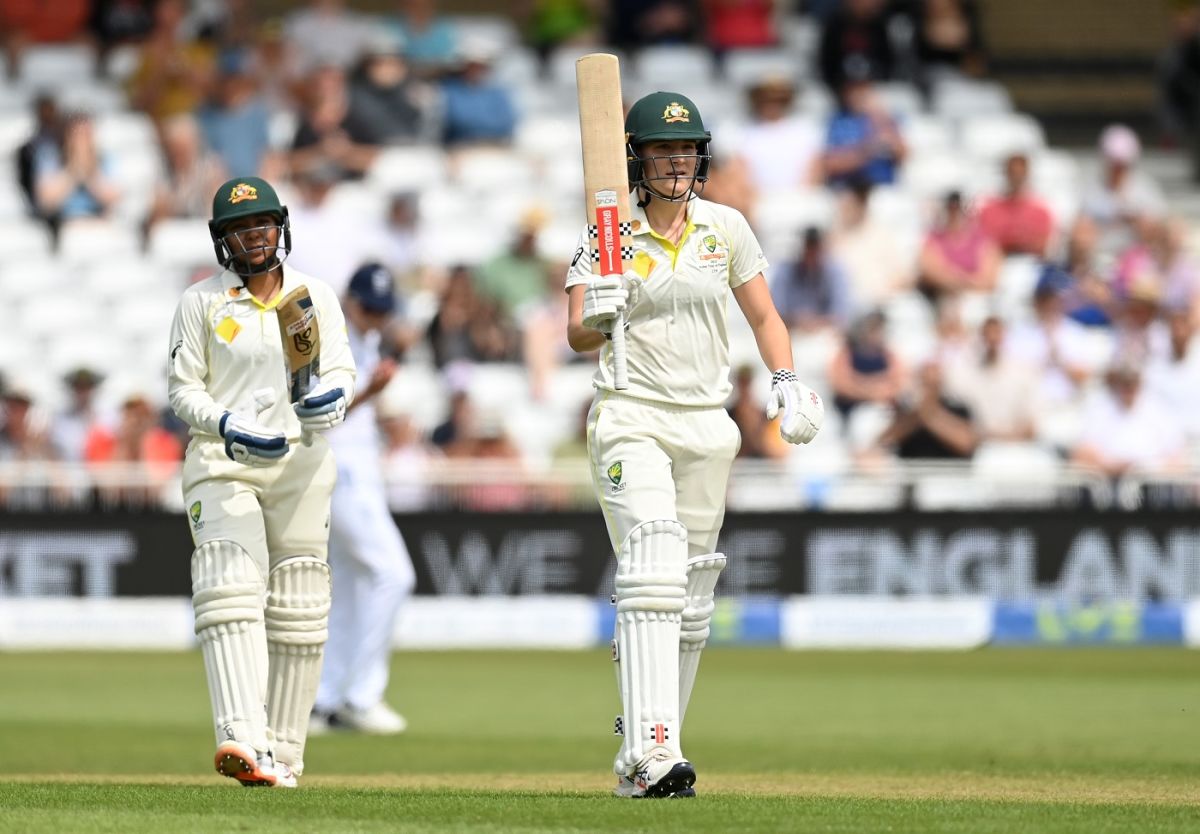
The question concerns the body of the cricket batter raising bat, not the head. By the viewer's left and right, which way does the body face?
facing the viewer

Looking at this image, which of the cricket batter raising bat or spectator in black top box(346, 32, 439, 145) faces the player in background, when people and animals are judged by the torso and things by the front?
the spectator in black top

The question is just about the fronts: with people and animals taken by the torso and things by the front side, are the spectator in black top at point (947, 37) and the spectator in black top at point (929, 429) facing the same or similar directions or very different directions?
same or similar directions

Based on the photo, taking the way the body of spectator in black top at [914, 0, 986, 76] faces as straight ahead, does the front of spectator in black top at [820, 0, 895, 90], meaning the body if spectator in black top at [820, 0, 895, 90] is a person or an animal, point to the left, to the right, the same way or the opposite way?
the same way

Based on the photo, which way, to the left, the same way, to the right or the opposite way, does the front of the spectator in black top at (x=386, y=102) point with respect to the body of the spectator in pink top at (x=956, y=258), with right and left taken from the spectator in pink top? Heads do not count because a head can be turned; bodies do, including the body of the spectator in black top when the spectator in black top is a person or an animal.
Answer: the same way

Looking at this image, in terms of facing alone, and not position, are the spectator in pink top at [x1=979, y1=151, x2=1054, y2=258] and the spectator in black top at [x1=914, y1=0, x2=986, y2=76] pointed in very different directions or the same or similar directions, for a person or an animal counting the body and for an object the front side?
same or similar directions

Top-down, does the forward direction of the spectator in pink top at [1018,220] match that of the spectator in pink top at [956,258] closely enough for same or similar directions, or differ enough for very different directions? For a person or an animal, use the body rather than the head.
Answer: same or similar directions

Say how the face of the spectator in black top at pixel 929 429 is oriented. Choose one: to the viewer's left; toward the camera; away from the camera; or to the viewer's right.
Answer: toward the camera

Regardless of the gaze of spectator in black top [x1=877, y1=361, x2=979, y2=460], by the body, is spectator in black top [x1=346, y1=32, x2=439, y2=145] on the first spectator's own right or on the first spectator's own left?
on the first spectator's own right

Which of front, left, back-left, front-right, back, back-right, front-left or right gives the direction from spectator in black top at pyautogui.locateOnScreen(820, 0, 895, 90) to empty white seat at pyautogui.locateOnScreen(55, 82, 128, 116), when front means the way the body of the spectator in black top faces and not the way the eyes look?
right

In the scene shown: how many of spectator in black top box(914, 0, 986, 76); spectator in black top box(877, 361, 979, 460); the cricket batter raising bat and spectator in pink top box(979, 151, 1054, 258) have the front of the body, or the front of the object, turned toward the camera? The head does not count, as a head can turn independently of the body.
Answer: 4

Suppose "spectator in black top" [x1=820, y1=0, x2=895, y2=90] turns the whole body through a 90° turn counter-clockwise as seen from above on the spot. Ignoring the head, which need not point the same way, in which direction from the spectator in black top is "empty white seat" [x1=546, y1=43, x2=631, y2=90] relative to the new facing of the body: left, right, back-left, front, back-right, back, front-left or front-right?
back

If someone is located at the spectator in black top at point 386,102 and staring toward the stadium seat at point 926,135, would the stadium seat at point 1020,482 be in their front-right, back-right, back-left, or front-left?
front-right

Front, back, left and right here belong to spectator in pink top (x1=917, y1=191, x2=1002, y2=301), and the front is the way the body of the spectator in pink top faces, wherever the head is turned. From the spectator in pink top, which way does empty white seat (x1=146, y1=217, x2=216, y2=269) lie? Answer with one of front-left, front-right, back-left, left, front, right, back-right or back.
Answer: right

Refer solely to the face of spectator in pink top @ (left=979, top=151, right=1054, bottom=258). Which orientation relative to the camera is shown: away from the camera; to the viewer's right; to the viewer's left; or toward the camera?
toward the camera

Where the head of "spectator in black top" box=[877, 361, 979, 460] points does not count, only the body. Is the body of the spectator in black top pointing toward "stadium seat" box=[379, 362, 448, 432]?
no

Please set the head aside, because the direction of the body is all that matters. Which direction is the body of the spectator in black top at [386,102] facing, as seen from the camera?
toward the camera

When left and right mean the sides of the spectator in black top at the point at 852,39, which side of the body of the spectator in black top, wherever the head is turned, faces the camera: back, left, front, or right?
front

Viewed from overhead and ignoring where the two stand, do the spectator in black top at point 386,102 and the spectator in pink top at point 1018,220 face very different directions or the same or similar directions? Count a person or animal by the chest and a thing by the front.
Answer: same or similar directions

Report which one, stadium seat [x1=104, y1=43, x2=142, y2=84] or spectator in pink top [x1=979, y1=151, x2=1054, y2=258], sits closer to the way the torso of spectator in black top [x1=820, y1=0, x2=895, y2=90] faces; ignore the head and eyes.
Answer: the spectator in pink top

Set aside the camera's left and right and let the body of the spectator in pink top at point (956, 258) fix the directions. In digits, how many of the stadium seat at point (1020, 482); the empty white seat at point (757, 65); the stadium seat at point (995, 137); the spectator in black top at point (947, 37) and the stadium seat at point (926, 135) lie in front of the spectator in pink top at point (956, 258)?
1

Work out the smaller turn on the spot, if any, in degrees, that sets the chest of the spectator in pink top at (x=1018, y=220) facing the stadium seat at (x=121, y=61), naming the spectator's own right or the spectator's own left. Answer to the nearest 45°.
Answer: approximately 90° to the spectator's own right
